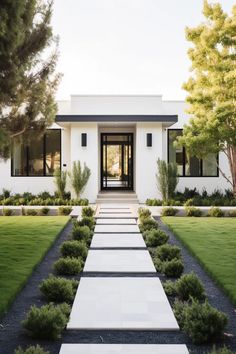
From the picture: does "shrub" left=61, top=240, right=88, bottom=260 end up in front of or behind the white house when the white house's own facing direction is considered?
in front

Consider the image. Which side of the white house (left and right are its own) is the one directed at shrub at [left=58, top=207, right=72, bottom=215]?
front

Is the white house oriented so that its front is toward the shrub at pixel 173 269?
yes

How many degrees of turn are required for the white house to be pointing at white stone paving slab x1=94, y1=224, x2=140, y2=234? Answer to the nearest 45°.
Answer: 0° — it already faces it

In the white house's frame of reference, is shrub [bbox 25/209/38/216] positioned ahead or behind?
ahead

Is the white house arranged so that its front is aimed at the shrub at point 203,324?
yes

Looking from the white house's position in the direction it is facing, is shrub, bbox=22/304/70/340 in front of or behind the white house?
in front

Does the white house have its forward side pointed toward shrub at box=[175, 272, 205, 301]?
yes

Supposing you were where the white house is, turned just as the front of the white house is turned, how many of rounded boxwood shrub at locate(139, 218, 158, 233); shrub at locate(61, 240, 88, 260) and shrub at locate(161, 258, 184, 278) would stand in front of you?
3

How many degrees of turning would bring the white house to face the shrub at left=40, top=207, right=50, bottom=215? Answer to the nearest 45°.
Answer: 0° — it already faces it

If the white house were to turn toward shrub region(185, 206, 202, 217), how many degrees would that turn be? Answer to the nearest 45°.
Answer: approximately 45° to its left

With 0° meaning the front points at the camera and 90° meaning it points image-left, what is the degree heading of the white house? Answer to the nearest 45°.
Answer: approximately 0°

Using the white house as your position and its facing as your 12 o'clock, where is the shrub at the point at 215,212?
The shrub is roughly at 11 o'clock from the white house.
